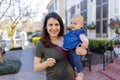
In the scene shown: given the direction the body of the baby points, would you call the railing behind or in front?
behind

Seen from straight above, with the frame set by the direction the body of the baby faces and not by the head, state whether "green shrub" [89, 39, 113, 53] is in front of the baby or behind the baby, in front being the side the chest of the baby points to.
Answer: behind

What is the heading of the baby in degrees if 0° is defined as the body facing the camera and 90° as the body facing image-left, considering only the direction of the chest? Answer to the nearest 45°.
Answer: approximately 45°
